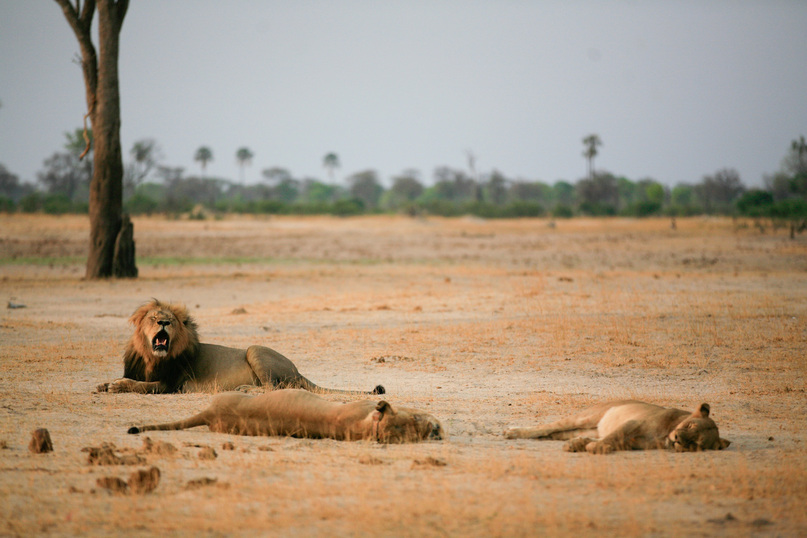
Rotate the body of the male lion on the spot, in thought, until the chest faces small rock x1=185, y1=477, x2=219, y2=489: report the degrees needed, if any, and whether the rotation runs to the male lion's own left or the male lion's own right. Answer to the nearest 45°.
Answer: approximately 90° to the male lion's own left

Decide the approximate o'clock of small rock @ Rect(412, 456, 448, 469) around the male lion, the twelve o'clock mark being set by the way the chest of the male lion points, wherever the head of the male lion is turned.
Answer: The small rock is roughly at 8 o'clock from the male lion.

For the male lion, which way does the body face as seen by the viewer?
to the viewer's left

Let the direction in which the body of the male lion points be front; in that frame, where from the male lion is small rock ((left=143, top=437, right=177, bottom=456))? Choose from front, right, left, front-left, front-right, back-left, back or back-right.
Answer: left

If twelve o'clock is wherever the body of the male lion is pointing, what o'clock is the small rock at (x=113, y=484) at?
The small rock is roughly at 9 o'clock from the male lion.

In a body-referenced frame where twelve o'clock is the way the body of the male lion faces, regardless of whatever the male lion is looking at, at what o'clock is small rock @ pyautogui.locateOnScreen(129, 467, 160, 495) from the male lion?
The small rock is roughly at 9 o'clock from the male lion.

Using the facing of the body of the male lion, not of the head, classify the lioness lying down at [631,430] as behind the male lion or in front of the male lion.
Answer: behind
